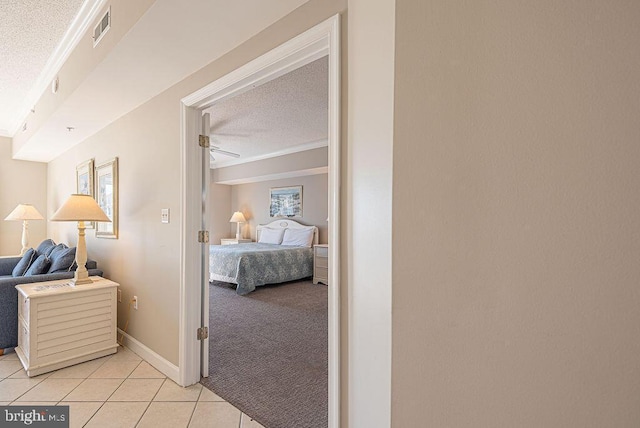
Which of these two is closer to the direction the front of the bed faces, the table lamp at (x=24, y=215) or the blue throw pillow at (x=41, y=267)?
the blue throw pillow

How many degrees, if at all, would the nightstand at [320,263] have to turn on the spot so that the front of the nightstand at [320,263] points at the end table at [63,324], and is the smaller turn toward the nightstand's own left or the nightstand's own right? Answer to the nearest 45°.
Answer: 0° — it already faces it

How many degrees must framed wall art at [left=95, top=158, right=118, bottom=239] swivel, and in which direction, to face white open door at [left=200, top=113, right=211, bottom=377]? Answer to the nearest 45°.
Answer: approximately 90° to its left

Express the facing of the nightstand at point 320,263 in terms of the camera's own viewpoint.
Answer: facing the viewer and to the left of the viewer

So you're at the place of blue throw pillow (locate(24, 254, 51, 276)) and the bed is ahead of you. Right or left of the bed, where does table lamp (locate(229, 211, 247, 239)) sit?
left

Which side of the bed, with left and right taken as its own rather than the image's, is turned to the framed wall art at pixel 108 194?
front
